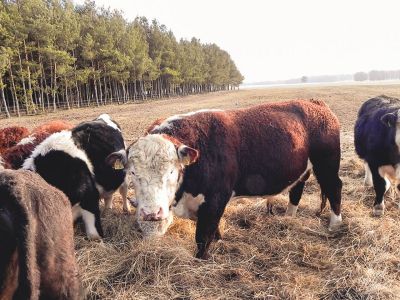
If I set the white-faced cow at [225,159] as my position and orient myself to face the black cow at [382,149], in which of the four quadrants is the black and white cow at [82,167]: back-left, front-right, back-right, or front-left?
back-left

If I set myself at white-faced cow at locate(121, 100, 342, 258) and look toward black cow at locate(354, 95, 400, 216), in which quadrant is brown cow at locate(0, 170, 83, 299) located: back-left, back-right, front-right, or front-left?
back-right

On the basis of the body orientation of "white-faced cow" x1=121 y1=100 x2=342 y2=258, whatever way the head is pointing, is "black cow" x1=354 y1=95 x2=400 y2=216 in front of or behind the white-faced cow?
behind

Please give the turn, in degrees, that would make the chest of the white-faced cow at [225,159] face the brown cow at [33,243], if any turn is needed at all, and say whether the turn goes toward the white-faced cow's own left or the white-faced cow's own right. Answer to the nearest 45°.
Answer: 0° — it already faces it

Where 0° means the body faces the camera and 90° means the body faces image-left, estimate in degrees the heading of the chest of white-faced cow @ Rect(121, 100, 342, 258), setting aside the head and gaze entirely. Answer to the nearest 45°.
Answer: approximately 45°

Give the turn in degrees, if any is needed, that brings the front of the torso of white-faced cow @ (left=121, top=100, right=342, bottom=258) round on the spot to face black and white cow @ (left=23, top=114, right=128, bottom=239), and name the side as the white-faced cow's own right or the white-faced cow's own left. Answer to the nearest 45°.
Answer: approximately 45° to the white-faced cow's own right
